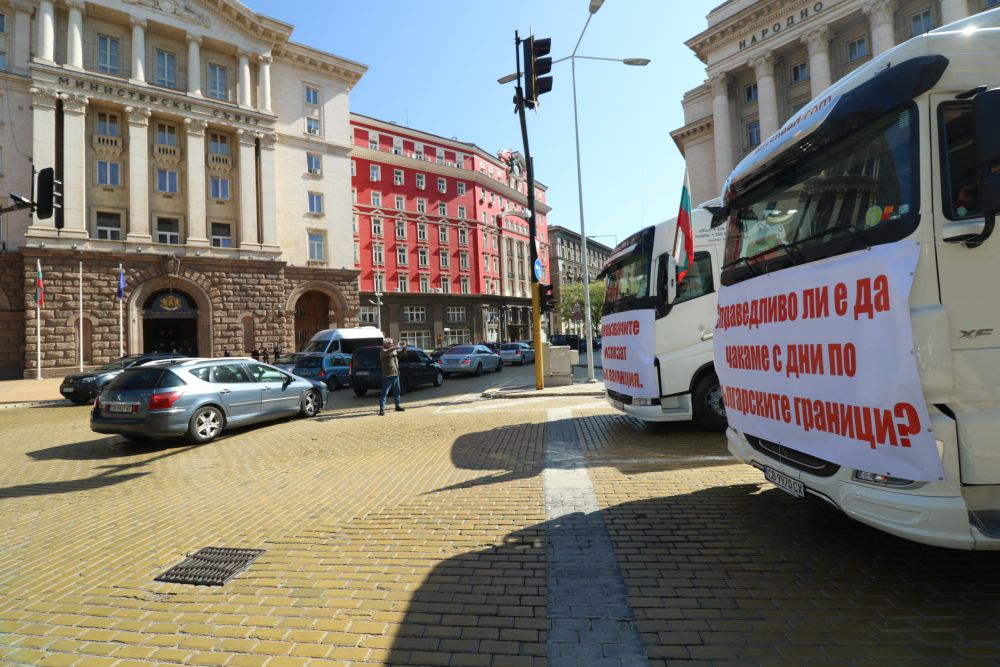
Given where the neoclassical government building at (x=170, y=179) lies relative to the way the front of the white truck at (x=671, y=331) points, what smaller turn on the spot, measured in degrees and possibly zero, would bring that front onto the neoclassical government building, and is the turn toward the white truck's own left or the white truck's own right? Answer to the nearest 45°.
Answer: approximately 90° to the white truck's own right

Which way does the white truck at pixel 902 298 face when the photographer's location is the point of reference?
facing the viewer and to the left of the viewer

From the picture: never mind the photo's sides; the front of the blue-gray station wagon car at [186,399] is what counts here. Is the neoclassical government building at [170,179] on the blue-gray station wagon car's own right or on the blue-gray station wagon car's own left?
on the blue-gray station wagon car's own left

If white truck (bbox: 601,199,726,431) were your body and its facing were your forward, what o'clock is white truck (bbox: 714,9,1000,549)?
white truck (bbox: 714,9,1000,549) is roughly at 10 o'clock from white truck (bbox: 601,199,726,431).

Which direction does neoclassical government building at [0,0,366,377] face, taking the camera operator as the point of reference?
facing the viewer and to the right of the viewer

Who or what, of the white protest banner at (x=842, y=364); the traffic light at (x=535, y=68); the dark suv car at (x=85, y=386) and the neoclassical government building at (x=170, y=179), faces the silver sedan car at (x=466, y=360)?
the neoclassical government building

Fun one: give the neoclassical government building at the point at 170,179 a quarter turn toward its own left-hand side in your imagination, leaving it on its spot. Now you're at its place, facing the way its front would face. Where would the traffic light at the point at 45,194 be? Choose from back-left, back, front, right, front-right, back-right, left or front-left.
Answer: back-right

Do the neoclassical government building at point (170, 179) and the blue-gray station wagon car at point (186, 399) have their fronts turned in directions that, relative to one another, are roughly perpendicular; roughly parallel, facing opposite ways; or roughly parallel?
roughly perpendicular

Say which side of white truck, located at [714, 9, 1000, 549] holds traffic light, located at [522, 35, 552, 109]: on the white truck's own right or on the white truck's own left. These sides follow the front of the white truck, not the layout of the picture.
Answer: on the white truck's own right

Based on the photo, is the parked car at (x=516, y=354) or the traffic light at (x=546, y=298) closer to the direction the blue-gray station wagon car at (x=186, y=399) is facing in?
the parked car

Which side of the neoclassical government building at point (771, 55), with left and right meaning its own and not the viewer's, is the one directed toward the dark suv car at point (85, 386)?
front

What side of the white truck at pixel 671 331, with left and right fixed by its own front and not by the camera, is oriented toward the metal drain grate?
front
